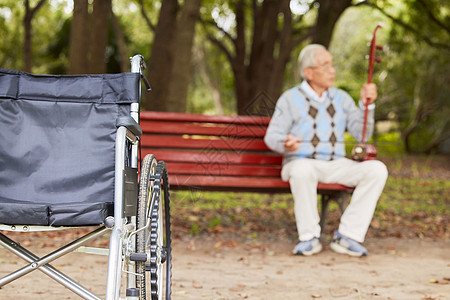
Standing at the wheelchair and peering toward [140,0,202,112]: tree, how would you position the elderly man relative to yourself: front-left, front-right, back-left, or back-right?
front-right

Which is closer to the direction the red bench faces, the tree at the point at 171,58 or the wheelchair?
the wheelchair

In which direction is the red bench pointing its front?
toward the camera

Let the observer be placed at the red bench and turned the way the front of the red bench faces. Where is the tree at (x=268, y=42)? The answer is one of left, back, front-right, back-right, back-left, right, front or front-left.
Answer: back
